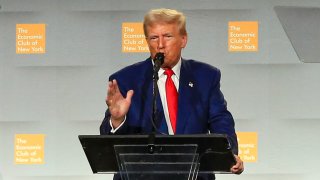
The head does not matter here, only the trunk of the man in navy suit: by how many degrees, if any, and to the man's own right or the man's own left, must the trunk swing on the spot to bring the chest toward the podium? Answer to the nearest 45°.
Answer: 0° — they already face it

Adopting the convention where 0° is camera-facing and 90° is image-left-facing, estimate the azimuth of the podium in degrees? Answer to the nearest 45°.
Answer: approximately 0°

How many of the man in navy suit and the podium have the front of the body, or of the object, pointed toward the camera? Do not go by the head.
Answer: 2

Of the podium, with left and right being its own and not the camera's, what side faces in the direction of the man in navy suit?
back
